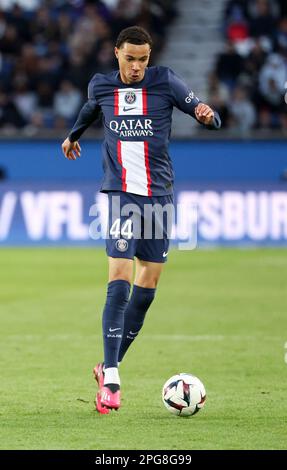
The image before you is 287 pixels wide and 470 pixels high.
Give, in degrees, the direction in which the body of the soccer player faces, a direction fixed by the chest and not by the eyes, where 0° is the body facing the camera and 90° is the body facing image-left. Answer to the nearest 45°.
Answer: approximately 0°
